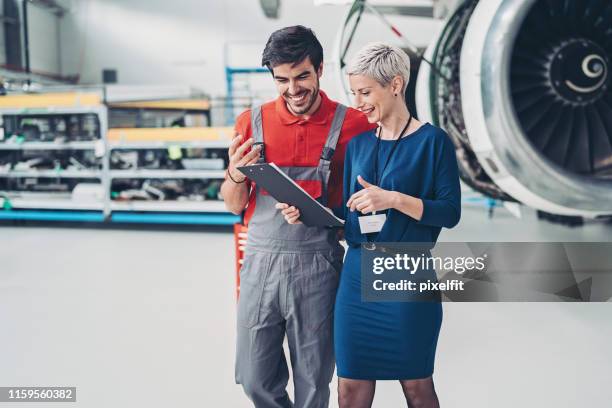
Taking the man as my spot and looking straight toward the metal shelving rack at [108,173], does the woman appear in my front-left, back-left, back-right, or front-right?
back-right

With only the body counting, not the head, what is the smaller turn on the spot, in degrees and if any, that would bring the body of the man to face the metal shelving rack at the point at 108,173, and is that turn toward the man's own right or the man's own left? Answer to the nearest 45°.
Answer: approximately 135° to the man's own right

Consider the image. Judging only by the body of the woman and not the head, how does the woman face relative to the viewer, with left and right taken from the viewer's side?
facing the viewer and to the left of the viewer

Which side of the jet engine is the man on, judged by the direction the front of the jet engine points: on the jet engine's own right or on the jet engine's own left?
on the jet engine's own right

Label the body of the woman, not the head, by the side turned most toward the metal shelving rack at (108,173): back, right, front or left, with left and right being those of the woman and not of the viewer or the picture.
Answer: right

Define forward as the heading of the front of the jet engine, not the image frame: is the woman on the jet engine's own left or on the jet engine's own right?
on the jet engine's own right

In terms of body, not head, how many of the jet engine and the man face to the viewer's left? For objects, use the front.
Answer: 0

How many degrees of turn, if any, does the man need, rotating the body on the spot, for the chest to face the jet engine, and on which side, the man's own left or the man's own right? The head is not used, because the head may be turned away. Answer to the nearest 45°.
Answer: approximately 135° to the man's own left
